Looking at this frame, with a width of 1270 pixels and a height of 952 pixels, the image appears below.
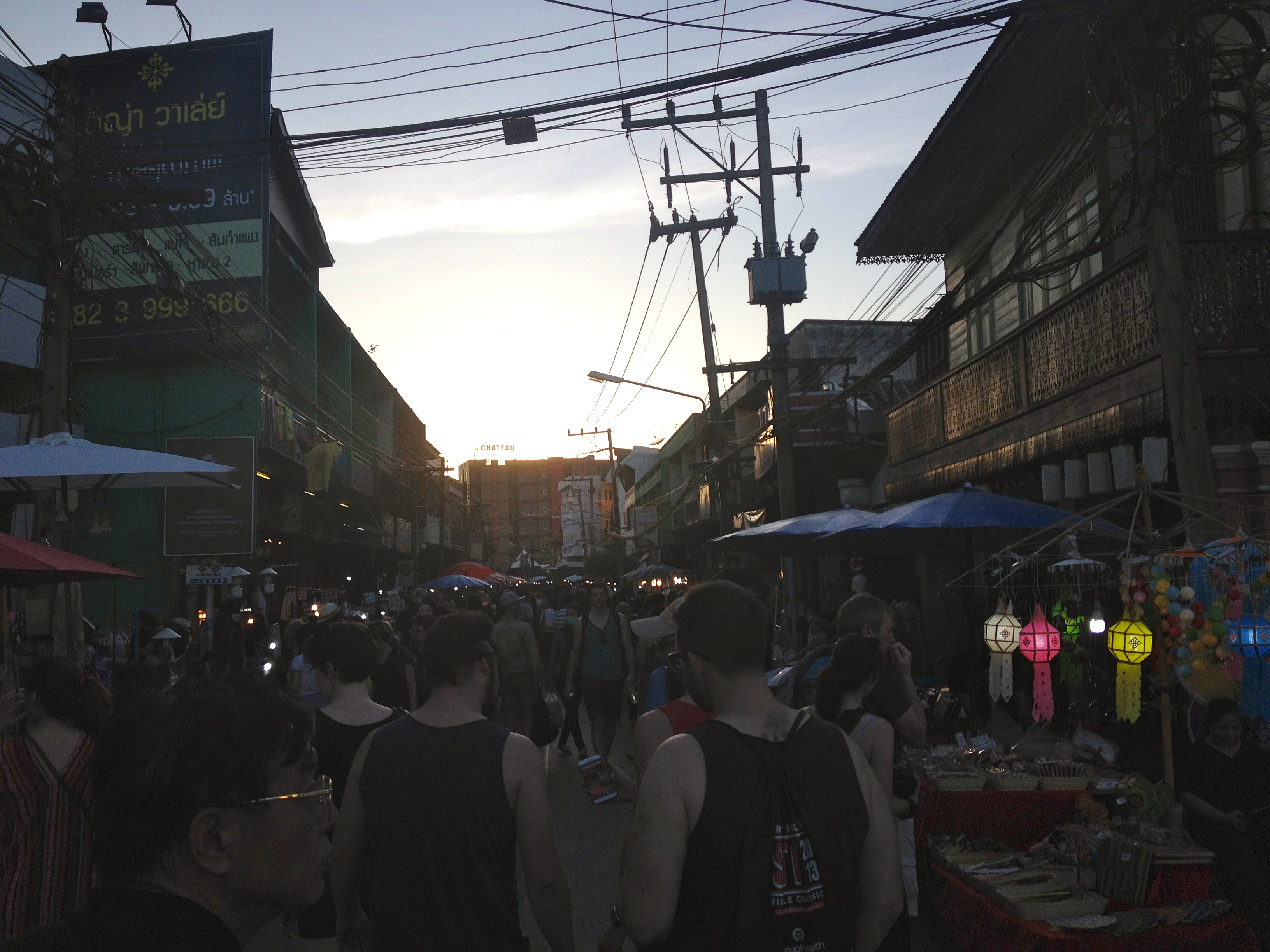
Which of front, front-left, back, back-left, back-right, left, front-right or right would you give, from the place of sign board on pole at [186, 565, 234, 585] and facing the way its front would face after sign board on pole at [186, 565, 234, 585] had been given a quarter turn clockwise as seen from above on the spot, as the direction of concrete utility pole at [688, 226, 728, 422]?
back

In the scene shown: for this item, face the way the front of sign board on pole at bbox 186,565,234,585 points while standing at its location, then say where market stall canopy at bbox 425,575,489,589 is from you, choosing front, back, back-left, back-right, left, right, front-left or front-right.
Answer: back-left

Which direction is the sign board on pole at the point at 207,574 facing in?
toward the camera

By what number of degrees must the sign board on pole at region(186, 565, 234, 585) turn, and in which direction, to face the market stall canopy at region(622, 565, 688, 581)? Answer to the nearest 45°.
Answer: approximately 135° to its left

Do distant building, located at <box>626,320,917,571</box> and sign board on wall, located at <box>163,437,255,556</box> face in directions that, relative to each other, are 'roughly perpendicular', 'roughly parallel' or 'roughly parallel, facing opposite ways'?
roughly perpendicular

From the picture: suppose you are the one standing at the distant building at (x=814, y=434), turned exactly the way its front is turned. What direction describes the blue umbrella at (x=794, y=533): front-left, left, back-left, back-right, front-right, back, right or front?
front-left

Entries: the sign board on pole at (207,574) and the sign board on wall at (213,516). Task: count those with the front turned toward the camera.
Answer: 2

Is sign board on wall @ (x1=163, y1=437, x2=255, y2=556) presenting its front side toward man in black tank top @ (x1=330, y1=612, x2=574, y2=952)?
yes

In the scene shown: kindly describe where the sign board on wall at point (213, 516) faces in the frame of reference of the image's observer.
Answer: facing the viewer

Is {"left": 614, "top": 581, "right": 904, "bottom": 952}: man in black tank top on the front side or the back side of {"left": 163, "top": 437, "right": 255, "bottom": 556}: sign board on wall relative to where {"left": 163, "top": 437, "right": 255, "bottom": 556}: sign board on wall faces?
on the front side

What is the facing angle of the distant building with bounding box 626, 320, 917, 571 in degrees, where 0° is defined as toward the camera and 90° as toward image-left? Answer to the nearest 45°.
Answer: approximately 45°

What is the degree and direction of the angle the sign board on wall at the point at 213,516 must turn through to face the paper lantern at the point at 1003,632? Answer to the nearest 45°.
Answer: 0° — it already faces it

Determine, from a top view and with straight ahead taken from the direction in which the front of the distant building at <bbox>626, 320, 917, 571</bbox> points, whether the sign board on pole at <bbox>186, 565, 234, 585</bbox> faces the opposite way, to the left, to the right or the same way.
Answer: to the left

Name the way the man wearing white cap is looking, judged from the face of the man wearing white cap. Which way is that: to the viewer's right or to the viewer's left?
to the viewer's left

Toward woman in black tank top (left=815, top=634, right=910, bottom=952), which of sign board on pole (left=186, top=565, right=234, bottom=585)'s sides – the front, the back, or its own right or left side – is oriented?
front

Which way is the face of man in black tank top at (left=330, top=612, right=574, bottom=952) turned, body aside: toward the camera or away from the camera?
away from the camera

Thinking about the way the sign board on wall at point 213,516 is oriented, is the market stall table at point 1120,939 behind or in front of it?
in front
